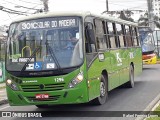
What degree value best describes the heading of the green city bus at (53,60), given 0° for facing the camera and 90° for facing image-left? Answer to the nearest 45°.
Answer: approximately 45°
